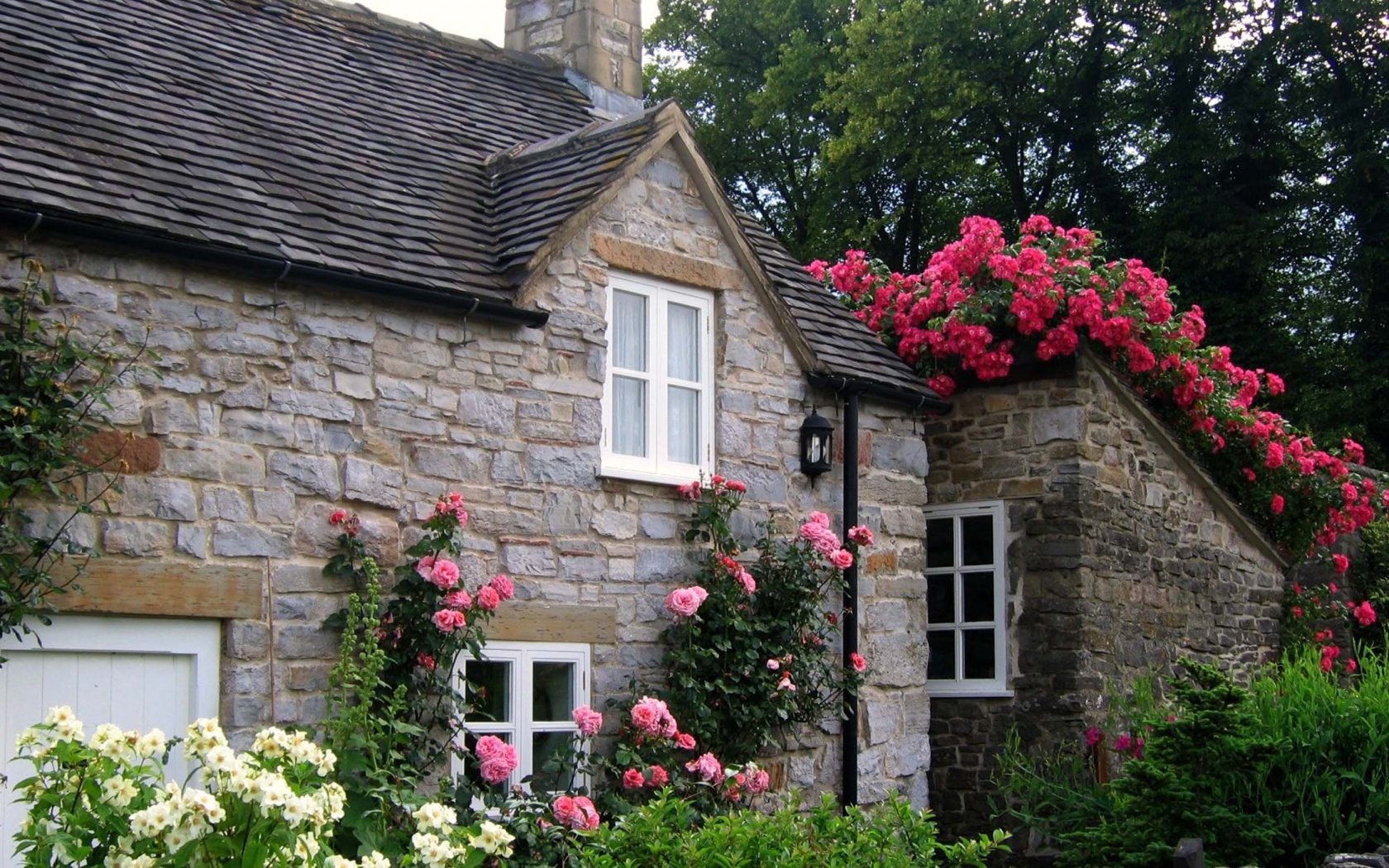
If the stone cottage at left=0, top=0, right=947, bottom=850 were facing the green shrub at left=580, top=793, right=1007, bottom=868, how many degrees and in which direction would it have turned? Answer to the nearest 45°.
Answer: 0° — it already faces it

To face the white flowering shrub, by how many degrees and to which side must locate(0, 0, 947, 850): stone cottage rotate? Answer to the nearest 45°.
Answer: approximately 45° to its right

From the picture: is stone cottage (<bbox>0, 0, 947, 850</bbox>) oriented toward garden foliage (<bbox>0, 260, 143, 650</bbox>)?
no

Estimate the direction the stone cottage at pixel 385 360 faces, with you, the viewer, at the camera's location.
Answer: facing the viewer and to the right of the viewer

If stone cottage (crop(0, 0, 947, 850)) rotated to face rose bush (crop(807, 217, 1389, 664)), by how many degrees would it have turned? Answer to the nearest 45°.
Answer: approximately 90° to its left

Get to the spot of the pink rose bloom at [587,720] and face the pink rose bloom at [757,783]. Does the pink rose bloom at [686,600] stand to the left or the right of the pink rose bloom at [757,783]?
left
